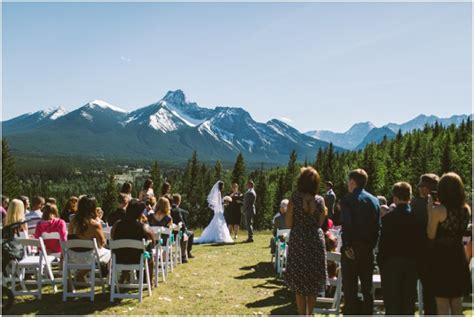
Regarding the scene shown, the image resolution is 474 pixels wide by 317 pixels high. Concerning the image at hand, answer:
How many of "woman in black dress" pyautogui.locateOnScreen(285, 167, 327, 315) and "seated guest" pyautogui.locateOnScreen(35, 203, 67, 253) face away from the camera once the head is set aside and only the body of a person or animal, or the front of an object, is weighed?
2

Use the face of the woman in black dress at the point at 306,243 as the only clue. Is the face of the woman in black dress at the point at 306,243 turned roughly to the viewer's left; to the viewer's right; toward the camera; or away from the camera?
away from the camera

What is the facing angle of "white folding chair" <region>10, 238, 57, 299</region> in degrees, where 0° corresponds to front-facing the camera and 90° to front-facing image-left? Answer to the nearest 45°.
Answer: approximately 225°

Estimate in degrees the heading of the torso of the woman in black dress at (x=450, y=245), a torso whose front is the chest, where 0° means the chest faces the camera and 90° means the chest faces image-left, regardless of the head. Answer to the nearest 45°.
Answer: approximately 135°

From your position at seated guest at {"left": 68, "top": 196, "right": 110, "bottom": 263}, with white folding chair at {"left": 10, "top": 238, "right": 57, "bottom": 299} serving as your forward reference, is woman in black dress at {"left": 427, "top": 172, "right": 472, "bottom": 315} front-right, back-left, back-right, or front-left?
back-left

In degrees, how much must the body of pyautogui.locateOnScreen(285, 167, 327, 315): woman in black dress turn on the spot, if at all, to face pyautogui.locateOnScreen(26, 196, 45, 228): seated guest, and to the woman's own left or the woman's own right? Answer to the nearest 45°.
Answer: approximately 45° to the woman's own left

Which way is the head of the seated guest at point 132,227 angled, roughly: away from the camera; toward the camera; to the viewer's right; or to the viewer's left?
away from the camera

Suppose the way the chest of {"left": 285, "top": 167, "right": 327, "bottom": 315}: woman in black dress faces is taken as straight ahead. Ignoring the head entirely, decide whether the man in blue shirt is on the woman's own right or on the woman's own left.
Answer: on the woman's own right

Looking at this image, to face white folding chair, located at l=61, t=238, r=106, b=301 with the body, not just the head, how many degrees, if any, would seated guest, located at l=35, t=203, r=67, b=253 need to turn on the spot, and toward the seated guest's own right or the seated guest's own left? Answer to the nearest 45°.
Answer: approximately 180°

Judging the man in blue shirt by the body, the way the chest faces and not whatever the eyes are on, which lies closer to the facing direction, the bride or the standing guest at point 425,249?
the bride

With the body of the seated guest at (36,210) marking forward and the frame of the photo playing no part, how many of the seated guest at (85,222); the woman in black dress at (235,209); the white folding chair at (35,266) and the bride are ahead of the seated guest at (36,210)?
2

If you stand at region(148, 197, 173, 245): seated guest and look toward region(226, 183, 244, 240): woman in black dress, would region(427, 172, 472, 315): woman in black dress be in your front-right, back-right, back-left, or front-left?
back-right

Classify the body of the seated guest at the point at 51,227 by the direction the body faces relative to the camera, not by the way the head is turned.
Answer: away from the camera

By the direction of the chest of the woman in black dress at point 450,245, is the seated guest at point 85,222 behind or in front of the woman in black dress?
in front

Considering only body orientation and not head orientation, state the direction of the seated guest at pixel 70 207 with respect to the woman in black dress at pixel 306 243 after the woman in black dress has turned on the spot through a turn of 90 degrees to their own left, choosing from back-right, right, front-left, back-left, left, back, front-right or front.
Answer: front-right

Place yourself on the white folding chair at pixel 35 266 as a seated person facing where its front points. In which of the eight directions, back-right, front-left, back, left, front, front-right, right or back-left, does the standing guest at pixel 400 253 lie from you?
right

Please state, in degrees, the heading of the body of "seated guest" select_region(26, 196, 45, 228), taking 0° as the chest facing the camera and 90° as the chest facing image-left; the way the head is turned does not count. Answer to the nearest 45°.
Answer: approximately 225°

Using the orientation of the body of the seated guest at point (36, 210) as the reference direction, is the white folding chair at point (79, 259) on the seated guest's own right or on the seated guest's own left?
on the seated guest's own right

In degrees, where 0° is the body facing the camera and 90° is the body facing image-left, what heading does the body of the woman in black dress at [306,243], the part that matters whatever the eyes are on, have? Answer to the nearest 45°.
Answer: approximately 180°
